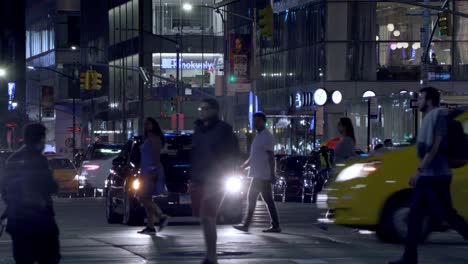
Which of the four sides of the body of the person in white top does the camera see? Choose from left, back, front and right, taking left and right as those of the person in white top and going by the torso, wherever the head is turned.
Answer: left

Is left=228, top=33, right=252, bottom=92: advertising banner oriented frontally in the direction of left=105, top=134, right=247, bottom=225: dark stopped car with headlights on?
yes

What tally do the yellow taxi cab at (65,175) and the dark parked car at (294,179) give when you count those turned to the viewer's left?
0

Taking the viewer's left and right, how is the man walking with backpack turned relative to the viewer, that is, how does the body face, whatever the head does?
facing to the left of the viewer

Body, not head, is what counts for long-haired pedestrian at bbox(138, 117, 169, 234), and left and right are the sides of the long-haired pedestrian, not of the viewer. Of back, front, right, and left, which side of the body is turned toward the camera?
left

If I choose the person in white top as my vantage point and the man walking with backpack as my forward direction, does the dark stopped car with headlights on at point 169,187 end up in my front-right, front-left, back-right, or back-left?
back-right

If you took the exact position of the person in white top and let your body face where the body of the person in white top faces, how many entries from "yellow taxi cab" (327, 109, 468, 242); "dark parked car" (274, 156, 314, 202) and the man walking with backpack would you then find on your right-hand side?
1

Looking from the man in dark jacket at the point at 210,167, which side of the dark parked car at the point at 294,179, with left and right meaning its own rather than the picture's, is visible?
front

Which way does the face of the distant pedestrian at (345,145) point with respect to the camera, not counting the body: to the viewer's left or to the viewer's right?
to the viewer's left

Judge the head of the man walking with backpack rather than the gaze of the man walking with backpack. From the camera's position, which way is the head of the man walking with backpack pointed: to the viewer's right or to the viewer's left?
to the viewer's left

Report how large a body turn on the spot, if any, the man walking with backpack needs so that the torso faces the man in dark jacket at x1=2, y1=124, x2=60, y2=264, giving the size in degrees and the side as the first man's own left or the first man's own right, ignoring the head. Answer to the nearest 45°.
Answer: approximately 45° to the first man's own left

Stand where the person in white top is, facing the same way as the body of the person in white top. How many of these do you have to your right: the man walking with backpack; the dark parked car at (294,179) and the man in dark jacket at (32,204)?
1
